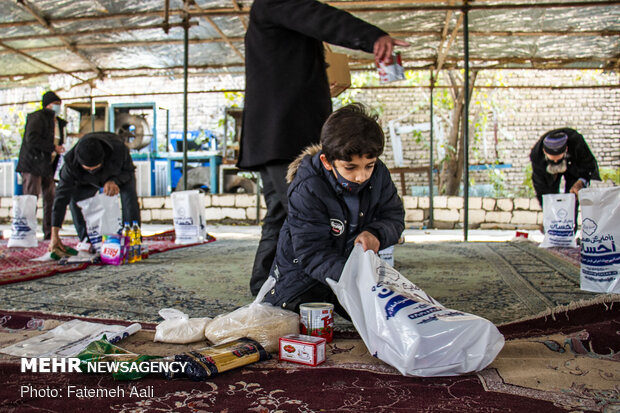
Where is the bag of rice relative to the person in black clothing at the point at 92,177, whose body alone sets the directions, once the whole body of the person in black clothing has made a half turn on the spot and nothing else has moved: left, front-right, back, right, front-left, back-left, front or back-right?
back

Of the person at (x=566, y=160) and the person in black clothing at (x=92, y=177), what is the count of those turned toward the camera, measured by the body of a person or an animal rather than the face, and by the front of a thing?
2

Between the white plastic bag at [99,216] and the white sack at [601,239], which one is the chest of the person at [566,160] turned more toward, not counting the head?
the white sack

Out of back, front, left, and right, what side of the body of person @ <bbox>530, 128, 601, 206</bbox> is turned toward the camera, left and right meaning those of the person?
front

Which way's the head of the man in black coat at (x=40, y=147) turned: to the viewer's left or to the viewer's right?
to the viewer's right

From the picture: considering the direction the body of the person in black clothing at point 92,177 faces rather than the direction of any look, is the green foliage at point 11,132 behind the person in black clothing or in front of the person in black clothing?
behind

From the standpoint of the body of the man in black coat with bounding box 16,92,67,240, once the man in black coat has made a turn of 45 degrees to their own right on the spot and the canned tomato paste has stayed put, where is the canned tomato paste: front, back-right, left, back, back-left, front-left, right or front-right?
front

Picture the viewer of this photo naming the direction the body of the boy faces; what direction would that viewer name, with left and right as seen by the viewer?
facing the viewer and to the right of the viewer

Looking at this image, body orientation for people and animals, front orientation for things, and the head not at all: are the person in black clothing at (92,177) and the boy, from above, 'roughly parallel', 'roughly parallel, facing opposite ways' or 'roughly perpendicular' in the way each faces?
roughly parallel

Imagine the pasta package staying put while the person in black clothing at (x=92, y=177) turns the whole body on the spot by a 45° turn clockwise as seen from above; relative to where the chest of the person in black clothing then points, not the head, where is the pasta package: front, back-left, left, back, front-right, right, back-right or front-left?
front-left

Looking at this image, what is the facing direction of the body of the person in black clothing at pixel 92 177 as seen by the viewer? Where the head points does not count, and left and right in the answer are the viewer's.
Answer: facing the viewer
